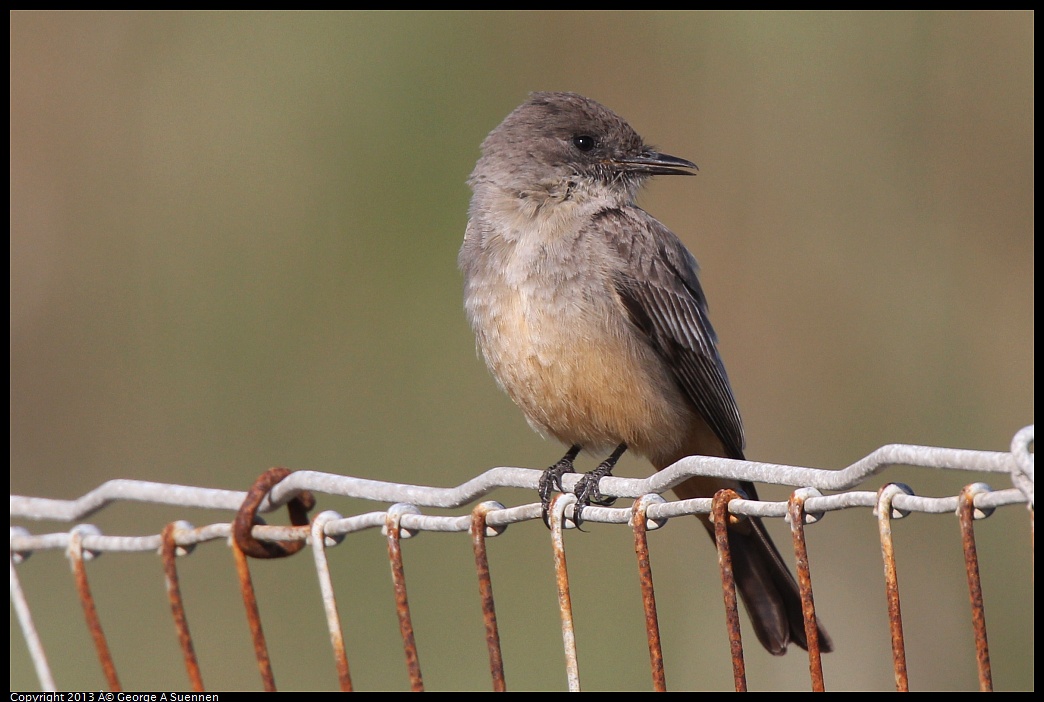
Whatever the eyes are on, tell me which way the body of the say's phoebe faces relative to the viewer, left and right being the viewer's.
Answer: facing the viewer and to the left of the viewer
